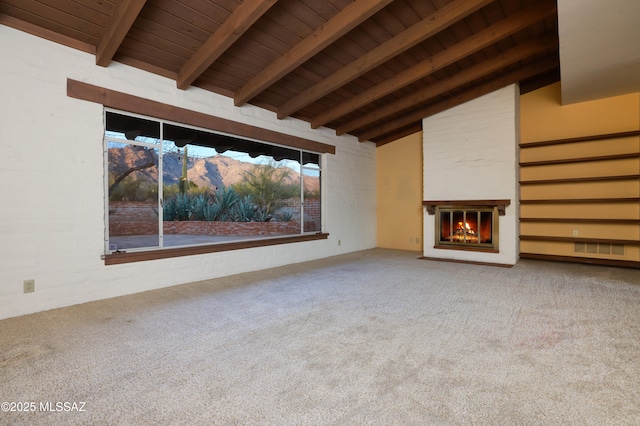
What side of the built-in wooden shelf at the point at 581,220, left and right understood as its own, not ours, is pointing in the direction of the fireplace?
right

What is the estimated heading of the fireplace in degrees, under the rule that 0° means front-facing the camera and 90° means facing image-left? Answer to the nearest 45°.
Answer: approximately 0°

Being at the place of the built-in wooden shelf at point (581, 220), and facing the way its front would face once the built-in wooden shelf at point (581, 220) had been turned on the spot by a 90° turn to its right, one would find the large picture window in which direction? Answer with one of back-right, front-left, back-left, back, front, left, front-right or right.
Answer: front-left

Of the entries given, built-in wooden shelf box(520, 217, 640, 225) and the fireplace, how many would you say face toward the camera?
2

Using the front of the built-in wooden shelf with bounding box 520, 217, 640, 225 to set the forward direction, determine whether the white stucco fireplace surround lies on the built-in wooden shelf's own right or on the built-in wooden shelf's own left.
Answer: on the built-in wooden shelf's own right

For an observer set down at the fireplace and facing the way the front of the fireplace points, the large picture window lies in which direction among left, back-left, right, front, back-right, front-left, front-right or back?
front-right

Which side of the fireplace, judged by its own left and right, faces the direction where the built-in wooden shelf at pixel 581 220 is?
left

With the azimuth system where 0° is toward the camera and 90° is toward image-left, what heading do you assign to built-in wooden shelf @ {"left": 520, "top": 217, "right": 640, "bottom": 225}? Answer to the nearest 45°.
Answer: approximately 0°
